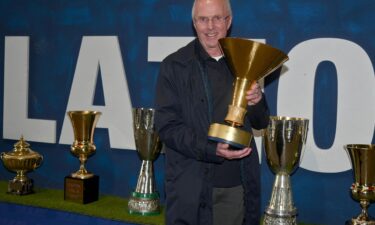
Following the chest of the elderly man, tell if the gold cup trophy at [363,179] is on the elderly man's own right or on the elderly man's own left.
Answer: on the elderly man's own left

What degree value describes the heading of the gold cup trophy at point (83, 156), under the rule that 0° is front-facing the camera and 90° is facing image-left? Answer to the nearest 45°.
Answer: approximately 45°

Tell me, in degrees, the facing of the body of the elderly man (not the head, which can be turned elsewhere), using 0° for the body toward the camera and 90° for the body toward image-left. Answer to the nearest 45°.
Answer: approximately 315°

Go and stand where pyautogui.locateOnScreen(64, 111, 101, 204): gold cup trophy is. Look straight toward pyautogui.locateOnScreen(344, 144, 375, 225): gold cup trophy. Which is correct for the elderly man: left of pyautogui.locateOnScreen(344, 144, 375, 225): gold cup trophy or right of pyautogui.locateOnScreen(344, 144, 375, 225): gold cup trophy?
right

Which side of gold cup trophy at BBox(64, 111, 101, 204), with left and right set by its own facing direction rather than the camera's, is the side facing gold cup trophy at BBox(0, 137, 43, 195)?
right

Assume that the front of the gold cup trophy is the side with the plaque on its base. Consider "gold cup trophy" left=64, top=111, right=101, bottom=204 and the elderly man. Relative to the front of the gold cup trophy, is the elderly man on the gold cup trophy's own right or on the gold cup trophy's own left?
on the gold cup trophy's own left
